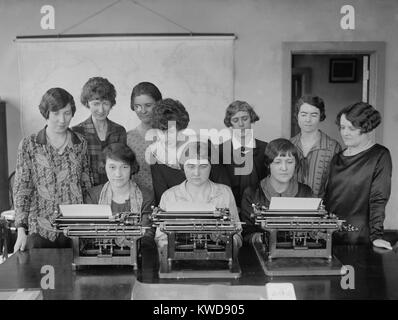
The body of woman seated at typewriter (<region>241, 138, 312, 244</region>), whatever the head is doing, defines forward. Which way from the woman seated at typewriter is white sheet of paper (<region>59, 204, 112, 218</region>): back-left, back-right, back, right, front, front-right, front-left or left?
front-right

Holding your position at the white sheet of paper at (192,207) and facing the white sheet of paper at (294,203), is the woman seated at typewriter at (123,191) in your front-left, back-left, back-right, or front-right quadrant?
back-left

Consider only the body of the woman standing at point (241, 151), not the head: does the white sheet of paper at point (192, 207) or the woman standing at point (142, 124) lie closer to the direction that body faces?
the white sheet of paper

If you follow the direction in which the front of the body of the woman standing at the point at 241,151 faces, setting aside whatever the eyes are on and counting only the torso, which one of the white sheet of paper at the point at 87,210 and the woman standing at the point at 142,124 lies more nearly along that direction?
the white sheet of paper

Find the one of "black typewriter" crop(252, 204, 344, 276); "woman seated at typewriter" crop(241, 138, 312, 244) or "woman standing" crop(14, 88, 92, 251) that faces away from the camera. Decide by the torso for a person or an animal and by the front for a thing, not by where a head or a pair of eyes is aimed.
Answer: the black typewriter

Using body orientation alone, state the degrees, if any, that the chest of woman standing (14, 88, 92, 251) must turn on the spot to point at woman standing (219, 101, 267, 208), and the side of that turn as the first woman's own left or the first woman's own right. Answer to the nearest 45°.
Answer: approximately 45° to the first woman's own left

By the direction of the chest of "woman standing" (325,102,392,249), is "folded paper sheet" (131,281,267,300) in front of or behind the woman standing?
in front

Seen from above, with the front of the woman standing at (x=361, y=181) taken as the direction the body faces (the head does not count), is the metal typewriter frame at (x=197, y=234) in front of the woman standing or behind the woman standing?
in front
